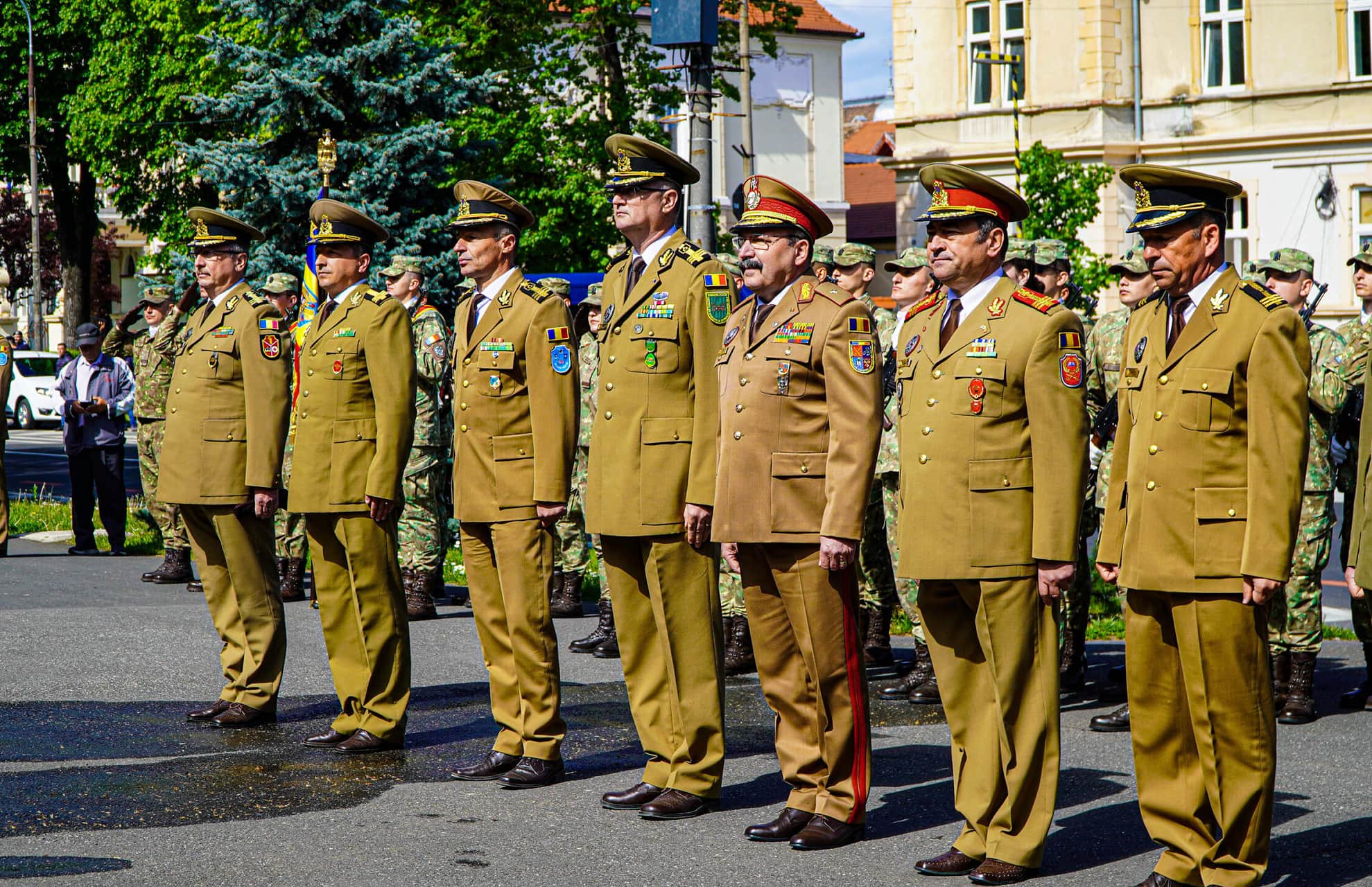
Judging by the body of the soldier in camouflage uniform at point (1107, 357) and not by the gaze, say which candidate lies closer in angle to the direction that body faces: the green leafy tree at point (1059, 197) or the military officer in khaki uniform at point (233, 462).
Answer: the military officer in khaki uniform

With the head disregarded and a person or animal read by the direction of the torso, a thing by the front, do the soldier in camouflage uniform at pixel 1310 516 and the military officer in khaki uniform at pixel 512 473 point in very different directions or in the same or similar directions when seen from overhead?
same or similar directions

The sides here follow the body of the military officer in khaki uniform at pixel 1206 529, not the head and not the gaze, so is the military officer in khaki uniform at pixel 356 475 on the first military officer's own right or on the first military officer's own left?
on the first military officer's own right

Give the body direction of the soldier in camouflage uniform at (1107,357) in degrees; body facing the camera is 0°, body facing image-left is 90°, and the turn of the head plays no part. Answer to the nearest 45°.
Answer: approximately 45°

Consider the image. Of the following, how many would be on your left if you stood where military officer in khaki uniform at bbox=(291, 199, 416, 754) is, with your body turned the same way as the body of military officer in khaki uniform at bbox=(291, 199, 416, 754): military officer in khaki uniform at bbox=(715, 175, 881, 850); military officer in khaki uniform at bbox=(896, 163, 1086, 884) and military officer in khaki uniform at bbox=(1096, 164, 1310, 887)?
3

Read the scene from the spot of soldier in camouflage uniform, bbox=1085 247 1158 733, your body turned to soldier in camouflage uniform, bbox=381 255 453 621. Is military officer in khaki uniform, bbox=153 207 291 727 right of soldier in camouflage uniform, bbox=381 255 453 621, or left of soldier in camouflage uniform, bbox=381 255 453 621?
left

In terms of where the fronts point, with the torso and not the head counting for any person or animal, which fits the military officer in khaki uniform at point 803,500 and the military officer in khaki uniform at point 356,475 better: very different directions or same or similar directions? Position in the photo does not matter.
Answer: same or similar directions

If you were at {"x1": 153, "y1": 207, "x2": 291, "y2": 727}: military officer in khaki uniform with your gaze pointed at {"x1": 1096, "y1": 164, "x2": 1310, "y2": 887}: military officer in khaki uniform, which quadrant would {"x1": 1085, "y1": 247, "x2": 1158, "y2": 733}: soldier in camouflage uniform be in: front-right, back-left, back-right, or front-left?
front-left

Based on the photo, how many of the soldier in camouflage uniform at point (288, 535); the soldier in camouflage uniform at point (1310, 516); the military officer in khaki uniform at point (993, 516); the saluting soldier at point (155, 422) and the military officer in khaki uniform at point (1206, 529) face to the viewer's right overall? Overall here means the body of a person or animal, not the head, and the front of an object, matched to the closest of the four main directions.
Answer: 0

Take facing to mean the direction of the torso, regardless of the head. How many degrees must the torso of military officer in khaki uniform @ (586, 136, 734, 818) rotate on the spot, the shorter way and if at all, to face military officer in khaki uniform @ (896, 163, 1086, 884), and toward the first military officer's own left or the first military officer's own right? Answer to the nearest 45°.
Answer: approximately 90° to the first military officer's own left

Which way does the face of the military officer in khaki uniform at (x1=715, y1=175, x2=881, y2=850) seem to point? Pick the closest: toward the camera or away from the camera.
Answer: toward the camera

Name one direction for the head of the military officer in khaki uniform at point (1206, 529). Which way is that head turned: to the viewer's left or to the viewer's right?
to the viewer's left

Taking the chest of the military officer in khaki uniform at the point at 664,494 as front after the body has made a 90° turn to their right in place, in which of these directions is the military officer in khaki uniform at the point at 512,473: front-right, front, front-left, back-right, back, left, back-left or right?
front

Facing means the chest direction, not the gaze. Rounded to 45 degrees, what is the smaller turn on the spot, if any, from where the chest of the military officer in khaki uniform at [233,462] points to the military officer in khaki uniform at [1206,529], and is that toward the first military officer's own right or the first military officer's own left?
approximately 90° to the first military officer's own left

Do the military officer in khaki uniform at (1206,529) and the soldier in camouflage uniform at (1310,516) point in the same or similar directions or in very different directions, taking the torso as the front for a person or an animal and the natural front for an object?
same or similar directions

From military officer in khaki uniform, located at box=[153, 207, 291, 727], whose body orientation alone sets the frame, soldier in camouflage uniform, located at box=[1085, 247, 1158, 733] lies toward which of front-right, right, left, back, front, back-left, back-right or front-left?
back-left

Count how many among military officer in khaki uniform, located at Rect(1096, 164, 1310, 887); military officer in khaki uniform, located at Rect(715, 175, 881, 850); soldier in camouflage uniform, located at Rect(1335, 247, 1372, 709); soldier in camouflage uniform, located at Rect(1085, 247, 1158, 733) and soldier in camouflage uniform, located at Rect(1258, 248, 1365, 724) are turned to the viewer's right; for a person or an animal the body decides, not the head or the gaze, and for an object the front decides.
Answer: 0

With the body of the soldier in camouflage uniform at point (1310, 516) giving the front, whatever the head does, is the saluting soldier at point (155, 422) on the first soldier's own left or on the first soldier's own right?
on the first soldier's own right
